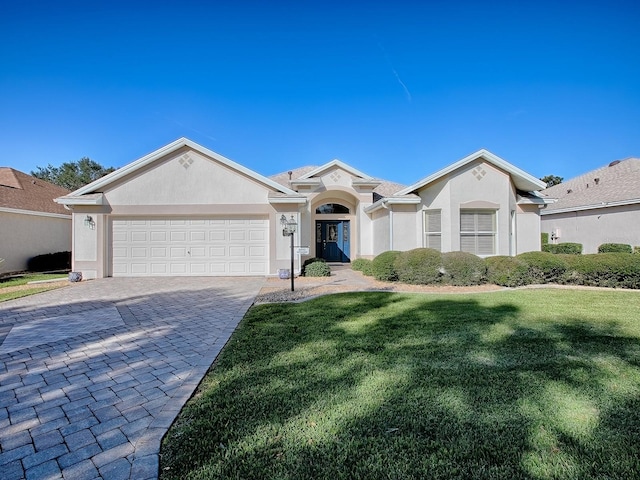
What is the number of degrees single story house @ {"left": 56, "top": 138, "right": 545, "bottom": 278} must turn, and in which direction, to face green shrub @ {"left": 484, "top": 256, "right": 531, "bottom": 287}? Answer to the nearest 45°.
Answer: approximately 90° to its left

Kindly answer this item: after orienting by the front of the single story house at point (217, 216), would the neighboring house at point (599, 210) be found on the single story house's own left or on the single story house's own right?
on the single story house's own left

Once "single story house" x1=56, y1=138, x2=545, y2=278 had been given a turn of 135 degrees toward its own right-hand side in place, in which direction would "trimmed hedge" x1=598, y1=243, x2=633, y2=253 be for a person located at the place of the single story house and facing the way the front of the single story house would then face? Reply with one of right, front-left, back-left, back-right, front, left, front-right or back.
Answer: back-right

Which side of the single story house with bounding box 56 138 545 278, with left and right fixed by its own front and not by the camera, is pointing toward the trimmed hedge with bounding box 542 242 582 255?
left

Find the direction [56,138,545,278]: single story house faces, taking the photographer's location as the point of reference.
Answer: facing the viewer

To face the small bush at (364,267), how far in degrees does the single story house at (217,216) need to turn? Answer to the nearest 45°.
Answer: approximately 90° to its left

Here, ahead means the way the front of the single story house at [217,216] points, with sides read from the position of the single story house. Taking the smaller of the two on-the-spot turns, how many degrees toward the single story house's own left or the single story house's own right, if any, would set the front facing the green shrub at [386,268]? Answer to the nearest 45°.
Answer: approximately 90° to the single story house's own left

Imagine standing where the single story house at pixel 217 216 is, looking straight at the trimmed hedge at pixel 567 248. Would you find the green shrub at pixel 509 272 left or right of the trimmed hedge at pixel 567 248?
right

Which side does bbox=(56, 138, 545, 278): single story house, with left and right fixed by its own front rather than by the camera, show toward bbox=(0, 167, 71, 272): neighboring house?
right

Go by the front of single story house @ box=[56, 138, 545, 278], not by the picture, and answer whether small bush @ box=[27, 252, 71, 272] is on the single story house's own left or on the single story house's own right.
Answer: on the single story house's own right

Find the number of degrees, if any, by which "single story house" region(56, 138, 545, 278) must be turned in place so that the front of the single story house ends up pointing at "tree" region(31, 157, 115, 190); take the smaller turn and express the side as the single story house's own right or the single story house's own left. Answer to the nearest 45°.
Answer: approximately 135° to the single story house's own right
